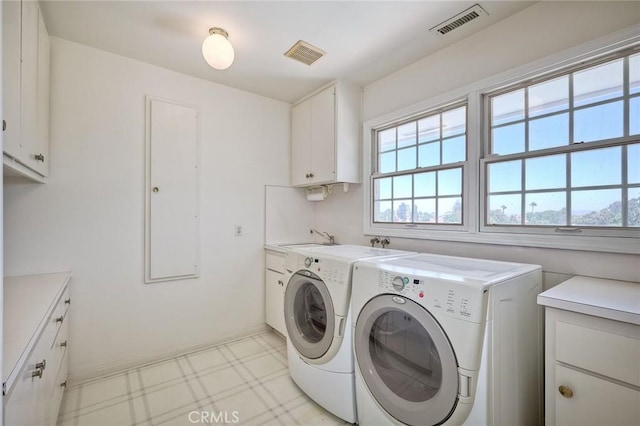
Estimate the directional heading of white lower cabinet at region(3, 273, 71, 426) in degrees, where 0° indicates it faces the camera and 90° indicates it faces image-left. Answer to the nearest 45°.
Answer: approximately 270°

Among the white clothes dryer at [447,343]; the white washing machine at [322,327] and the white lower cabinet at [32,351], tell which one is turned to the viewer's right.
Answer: the white lower cabinet

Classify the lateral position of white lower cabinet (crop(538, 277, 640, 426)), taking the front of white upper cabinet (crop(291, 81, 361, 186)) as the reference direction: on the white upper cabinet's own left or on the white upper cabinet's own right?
on the white upper cabinet's own left

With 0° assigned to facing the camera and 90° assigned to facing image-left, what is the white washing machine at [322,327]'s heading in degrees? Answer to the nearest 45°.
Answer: approximately 45°

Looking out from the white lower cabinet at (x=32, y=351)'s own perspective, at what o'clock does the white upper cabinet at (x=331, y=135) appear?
The white upper cabinet is roughly at 12 o'clock from the white lower cabinet.

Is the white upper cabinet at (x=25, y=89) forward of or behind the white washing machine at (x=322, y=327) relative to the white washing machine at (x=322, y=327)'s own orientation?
forward

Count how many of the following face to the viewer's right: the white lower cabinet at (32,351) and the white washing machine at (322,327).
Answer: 1

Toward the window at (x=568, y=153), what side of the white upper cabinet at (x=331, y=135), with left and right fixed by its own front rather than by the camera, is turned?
left

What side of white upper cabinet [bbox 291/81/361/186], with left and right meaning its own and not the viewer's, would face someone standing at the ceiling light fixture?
front

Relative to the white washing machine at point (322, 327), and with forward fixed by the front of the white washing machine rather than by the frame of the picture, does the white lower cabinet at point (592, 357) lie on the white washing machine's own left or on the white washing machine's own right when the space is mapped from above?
on the white washing machine's own left
